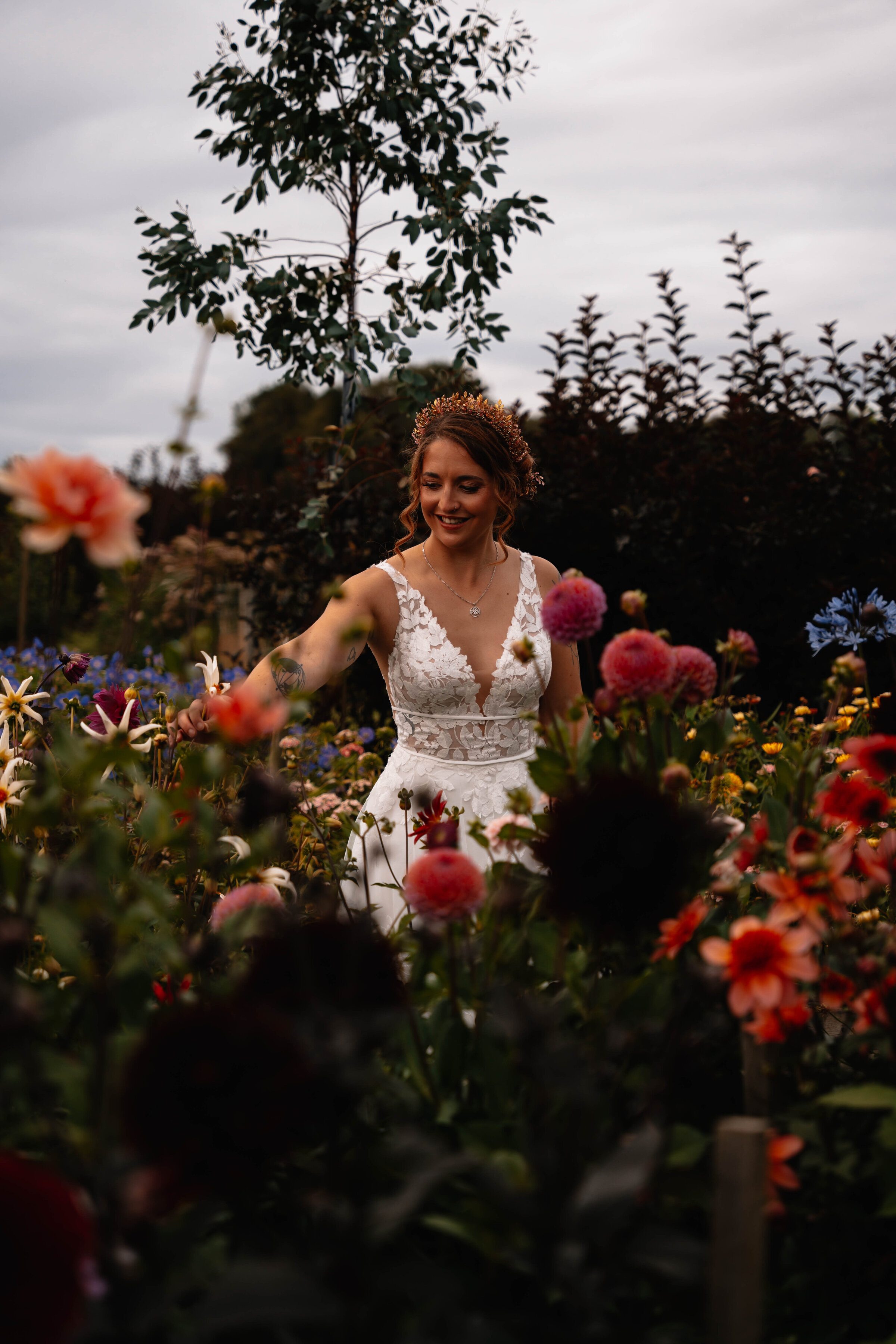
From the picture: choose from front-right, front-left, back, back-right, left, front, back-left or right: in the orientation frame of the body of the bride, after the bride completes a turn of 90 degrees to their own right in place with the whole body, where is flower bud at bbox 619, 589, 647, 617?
left

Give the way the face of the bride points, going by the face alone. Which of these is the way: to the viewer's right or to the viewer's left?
to the viewer's left

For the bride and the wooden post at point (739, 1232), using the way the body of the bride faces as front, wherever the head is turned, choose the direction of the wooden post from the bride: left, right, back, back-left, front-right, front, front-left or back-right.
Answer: front

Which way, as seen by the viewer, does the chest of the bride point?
toward the camera

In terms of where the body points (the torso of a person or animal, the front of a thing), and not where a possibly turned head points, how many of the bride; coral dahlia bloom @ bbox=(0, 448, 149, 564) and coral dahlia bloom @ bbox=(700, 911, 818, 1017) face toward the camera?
3

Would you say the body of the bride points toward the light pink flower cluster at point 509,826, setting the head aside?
yes

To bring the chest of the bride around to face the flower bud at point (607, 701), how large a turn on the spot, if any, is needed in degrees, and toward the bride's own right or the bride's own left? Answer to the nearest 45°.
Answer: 0° — they already face it

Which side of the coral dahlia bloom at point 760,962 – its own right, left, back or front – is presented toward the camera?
front

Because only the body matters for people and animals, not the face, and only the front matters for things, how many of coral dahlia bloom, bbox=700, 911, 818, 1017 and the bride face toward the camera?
2
